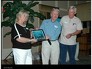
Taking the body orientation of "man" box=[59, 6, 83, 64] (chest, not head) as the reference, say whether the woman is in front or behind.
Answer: in front

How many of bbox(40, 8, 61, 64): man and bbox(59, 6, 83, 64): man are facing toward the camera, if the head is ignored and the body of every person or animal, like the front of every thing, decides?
2

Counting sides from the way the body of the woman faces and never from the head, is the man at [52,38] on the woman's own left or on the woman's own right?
on the woman's own left

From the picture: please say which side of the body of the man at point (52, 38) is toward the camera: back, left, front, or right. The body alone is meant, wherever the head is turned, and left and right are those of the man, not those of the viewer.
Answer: front

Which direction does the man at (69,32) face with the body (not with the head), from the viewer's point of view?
toward the camera

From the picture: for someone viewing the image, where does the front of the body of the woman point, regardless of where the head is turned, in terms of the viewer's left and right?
facing the viewer and to the right of the viewer

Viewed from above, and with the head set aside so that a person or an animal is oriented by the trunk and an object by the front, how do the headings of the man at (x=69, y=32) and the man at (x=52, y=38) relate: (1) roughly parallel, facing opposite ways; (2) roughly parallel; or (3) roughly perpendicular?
roughly parallel

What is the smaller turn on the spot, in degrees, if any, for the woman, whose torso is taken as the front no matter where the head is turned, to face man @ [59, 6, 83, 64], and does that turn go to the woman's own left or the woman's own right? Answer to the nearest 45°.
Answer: approximately 90° to the woman's own left
